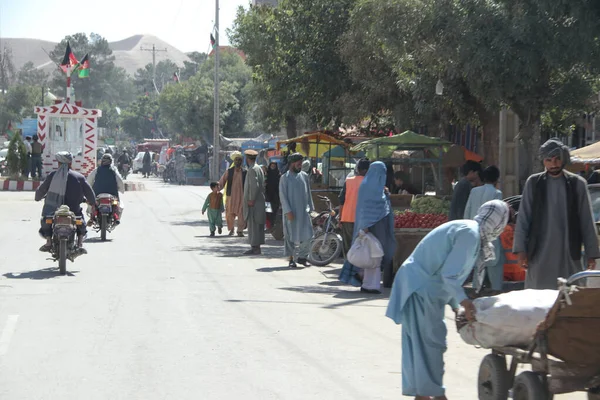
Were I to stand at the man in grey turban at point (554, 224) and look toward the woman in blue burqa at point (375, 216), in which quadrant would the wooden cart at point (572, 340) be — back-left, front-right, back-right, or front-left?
back-left

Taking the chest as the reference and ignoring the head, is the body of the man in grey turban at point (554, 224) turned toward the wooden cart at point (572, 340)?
yes

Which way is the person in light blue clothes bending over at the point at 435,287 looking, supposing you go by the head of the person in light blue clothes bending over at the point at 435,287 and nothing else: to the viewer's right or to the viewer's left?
to the viewer's right
